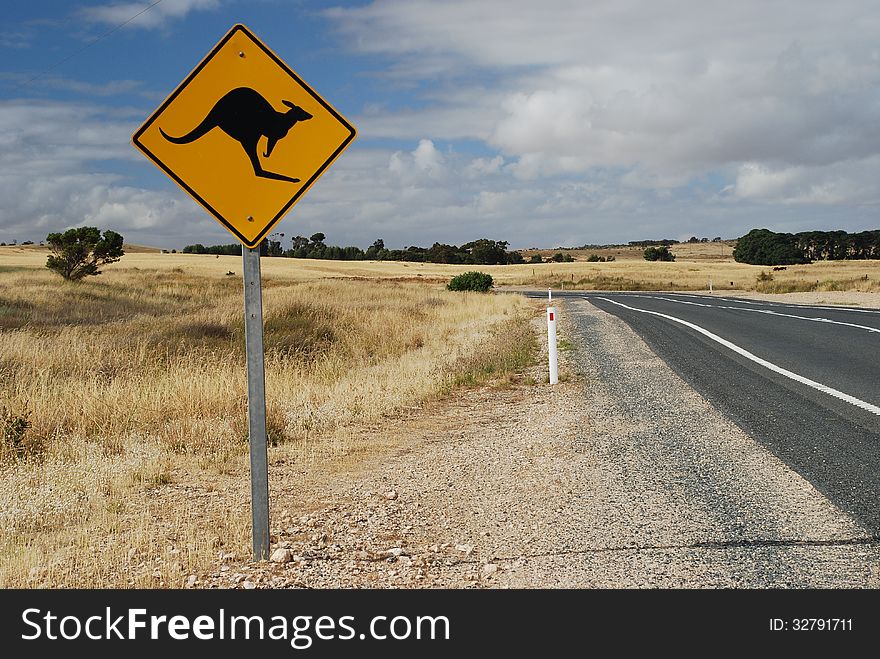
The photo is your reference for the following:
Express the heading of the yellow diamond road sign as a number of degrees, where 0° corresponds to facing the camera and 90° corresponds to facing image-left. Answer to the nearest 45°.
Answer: approximately 0°

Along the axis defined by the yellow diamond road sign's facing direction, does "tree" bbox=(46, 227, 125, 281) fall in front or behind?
behind
